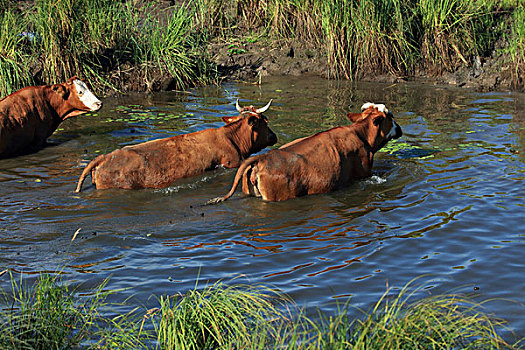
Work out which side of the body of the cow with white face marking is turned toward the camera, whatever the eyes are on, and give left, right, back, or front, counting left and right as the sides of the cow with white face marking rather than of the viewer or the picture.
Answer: right

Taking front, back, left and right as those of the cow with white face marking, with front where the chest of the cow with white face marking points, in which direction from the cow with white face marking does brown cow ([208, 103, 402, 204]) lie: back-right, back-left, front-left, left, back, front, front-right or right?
front-right

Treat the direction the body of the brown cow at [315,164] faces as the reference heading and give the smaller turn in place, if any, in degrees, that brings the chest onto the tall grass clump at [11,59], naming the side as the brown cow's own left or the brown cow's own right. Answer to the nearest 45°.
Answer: approximately 90° to the brown cow's own left

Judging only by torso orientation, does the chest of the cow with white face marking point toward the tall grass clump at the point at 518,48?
yes

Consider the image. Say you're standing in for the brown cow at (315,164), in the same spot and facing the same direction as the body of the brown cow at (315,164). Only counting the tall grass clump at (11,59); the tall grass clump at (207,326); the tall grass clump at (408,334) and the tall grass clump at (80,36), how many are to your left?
2

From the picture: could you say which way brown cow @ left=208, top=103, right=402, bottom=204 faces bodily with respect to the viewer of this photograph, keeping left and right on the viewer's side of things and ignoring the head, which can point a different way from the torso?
facing away from the viewer and to the right of the viewer

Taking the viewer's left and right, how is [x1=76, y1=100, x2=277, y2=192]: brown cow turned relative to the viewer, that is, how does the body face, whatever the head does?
facing away from the viewer and to the right of the viewer

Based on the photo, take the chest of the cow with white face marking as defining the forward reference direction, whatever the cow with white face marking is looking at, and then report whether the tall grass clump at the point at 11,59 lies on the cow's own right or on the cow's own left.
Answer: on the cow's own left
